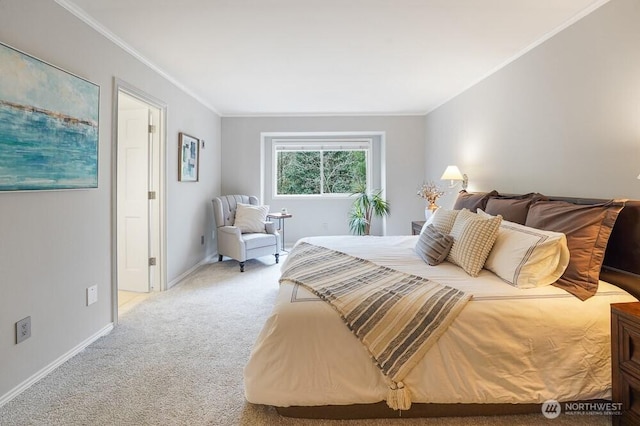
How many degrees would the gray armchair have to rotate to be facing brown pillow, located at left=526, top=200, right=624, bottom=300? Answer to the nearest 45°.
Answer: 0° — it already faces it

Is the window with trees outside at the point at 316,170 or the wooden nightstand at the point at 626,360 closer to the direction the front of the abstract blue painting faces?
the wooden nightstand

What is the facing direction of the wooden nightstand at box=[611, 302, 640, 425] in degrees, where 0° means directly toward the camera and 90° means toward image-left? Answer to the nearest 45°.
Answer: approximately 45°

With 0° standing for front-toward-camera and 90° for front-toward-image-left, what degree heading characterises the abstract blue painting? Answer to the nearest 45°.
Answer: approximately 315°

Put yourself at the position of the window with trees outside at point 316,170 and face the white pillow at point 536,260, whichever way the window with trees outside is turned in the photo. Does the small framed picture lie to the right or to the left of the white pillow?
right

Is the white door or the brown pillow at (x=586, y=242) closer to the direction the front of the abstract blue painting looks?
the brown pillow
